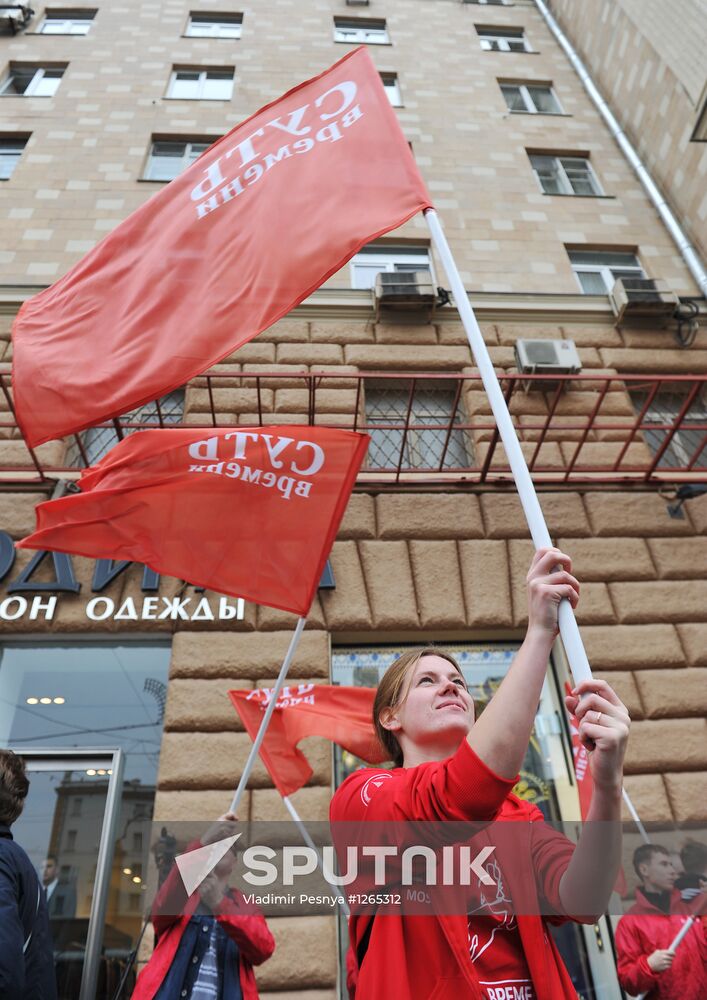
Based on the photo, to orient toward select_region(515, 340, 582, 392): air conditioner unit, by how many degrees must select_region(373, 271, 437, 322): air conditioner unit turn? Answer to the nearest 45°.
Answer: approximately 90° to its left

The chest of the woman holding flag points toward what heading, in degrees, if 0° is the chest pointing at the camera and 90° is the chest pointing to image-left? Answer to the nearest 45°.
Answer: approximately 315°

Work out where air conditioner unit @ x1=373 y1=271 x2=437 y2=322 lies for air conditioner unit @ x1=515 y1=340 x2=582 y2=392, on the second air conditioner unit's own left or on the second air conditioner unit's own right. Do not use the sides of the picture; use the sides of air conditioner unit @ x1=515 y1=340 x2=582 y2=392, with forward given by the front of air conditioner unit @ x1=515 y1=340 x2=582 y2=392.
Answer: on the second air conditioner unit's own right

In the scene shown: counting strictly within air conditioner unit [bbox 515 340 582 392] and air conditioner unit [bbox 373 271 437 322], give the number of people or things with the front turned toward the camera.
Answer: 2

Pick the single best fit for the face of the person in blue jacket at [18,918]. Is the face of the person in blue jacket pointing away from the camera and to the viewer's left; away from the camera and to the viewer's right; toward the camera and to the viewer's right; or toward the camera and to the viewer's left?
away from the camera and to the viewer's right

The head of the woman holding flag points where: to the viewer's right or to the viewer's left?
to the viewer's right
